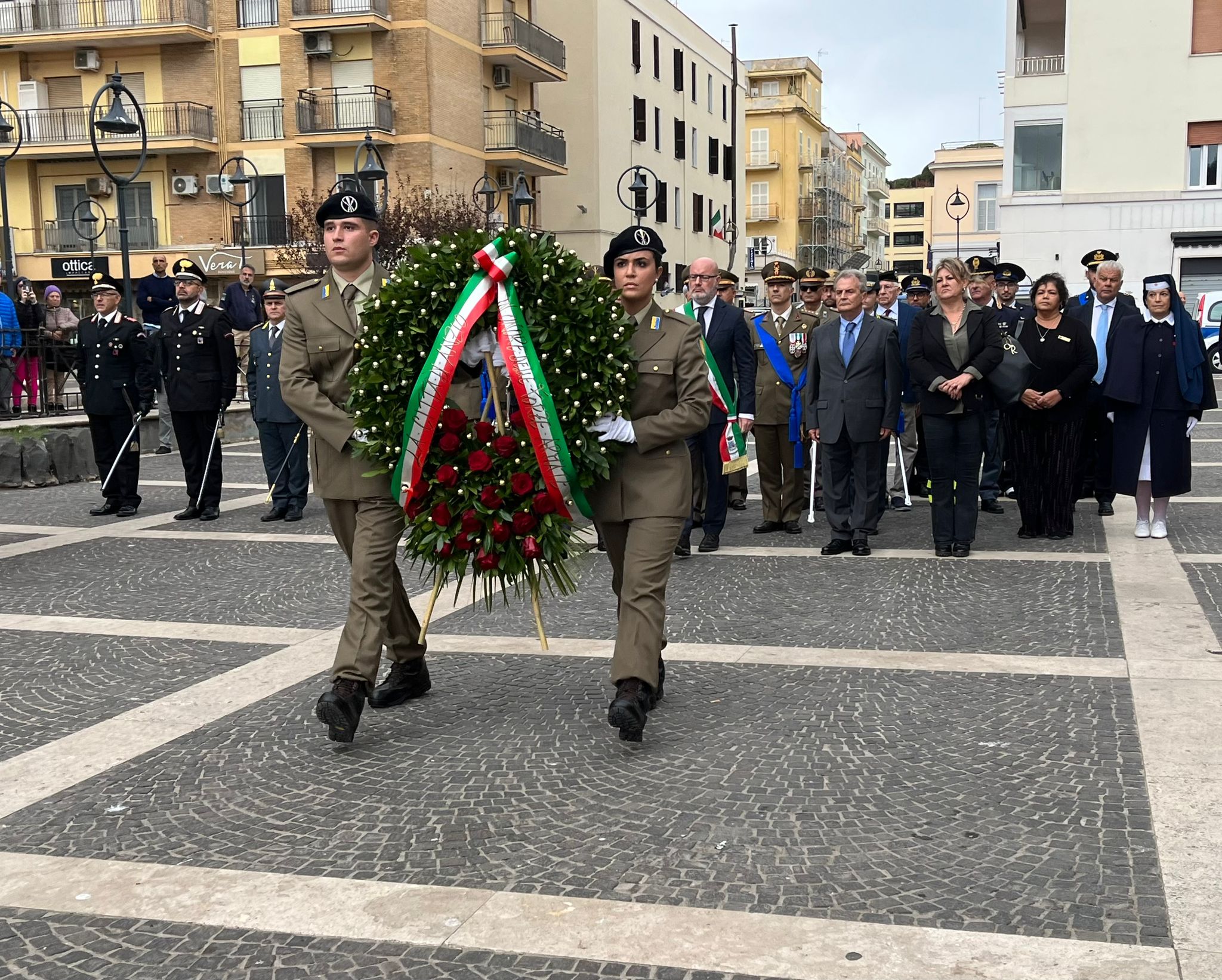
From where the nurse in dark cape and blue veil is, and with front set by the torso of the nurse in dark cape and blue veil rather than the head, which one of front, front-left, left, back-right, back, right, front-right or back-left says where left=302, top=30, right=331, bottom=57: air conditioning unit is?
back-right

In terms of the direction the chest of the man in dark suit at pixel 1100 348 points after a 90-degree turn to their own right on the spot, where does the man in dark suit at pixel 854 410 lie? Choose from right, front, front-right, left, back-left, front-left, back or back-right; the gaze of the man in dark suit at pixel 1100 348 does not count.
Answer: front-left

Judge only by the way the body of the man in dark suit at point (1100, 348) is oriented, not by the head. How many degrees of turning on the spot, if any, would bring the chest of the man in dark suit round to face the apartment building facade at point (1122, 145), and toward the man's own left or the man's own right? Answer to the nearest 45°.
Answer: approximately 180°

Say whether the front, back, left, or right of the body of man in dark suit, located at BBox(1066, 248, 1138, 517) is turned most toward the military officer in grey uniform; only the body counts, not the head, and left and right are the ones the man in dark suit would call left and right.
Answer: right

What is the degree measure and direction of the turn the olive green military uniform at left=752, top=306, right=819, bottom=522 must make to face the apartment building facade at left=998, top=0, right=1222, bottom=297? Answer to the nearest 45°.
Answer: approximately 180°

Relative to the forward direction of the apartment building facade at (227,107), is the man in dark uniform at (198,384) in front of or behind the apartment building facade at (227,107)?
in front

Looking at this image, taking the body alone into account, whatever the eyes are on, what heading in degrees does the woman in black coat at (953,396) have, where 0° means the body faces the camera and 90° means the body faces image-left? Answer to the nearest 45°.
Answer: approximately 0°

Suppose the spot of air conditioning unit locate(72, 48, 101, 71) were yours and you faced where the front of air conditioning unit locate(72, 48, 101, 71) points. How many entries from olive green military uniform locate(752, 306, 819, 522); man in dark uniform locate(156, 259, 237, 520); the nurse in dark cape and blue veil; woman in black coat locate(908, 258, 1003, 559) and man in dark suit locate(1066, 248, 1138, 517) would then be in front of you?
5

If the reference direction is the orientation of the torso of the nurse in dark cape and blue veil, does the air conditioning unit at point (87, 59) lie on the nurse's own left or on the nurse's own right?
on the nurse's own right
